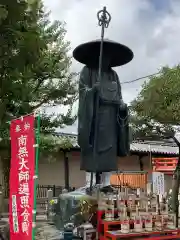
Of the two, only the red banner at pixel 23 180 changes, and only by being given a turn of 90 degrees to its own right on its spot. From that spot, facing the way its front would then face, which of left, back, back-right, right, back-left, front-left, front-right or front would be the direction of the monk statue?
back-right

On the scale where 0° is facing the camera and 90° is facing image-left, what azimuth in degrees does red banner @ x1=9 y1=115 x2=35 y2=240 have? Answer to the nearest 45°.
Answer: approximately 0°

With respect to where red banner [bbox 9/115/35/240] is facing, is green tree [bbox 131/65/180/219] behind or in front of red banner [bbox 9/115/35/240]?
behind
